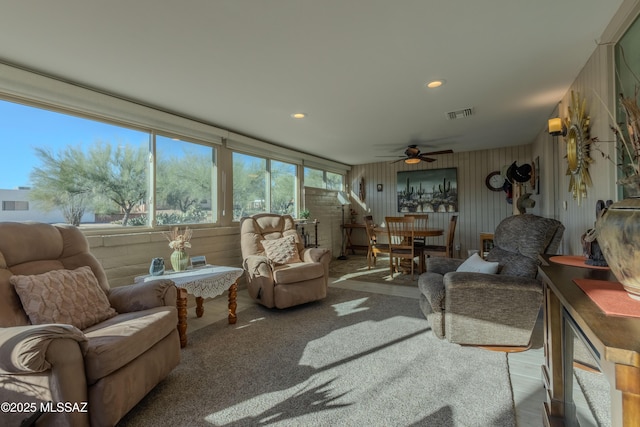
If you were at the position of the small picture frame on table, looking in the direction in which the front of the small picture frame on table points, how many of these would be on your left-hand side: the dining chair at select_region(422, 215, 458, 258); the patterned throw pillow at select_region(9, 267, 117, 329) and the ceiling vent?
2

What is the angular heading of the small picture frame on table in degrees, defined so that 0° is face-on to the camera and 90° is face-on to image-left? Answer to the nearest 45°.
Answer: approximately 0°

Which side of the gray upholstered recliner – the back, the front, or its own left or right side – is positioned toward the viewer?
left

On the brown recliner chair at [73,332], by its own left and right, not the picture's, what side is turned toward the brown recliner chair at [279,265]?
left

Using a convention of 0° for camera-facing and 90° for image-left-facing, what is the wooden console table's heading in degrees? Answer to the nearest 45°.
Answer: approximately 90°

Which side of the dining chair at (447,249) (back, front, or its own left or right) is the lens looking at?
left

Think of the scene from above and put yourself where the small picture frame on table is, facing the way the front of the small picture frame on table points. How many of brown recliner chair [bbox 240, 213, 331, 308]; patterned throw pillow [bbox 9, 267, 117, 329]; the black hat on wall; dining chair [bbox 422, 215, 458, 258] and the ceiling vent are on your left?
4

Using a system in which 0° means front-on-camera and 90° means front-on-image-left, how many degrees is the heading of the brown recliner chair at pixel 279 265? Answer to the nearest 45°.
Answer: approximately 315°

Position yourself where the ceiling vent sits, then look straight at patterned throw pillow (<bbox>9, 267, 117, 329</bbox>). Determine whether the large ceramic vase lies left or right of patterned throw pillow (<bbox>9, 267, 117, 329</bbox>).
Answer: left

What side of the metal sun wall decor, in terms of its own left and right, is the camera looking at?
left
